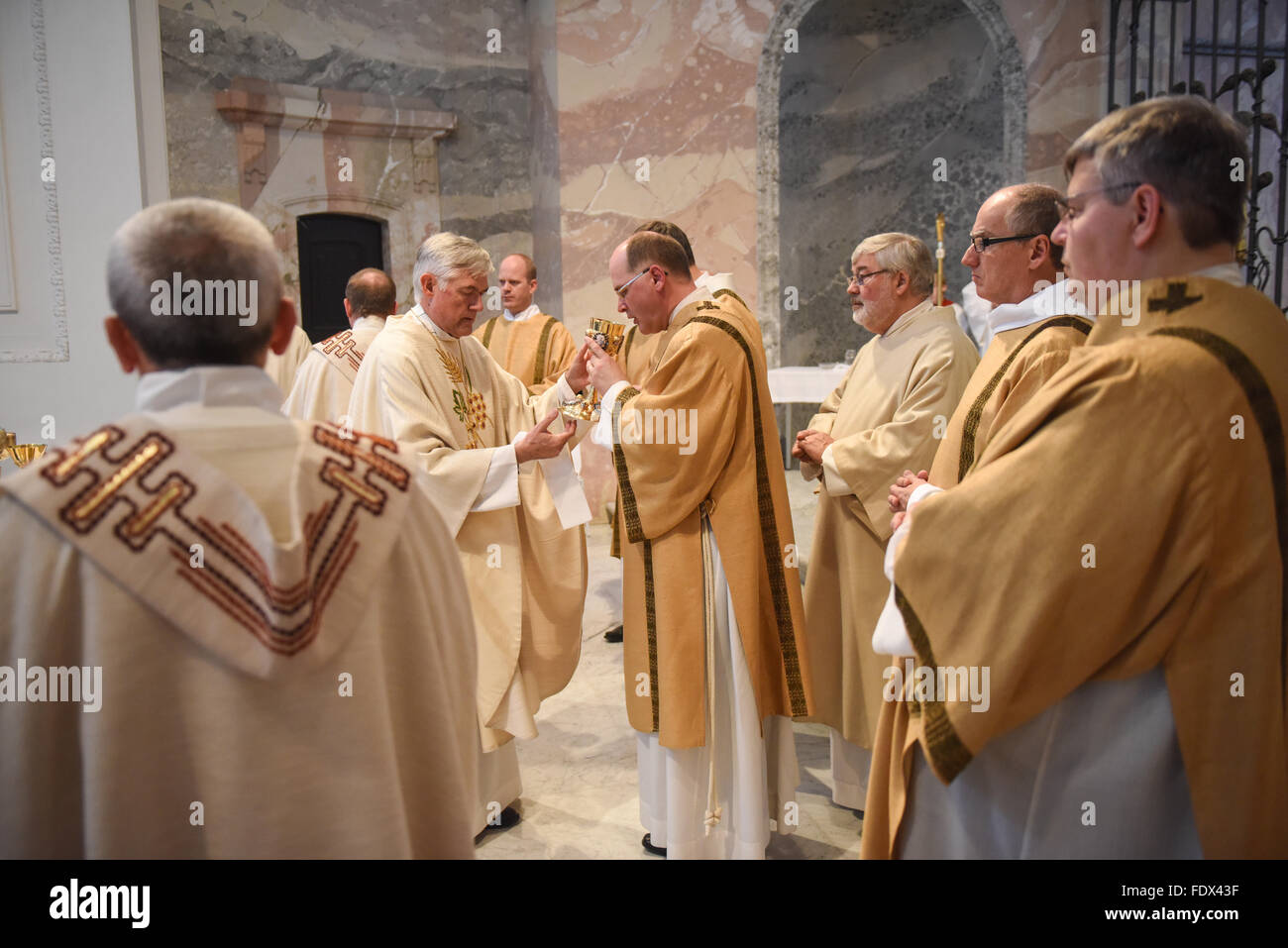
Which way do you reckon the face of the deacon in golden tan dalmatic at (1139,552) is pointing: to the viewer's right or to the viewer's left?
to the viewer's left

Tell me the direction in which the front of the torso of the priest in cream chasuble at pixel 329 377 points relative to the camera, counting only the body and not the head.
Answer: away from the camera

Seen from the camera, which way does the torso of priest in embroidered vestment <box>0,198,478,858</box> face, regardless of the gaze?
away from the camera

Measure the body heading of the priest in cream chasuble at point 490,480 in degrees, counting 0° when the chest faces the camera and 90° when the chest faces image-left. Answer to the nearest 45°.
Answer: approximately 315°

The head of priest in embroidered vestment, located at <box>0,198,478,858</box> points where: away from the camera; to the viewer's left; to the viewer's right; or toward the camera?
away from the camera

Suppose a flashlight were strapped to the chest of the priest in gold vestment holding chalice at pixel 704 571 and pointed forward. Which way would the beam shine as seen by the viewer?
to the viewer's left

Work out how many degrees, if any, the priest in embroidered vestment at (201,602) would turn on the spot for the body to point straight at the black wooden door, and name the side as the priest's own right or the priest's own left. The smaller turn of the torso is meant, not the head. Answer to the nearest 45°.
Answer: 0° — they already face it

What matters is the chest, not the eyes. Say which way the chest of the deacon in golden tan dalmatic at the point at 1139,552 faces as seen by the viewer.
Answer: to the viewer's left
